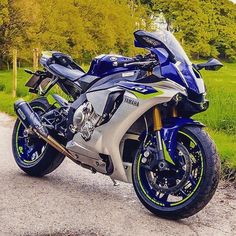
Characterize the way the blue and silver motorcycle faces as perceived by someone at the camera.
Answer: facing the viewer and to the right of the viewer
